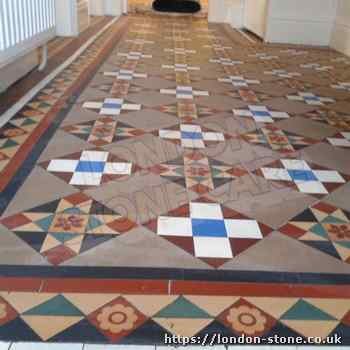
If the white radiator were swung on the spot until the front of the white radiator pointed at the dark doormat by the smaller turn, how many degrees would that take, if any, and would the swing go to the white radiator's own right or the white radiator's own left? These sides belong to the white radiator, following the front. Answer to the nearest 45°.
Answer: approximately 90° to the white radiator's own left

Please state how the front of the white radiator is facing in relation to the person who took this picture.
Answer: facing the viewer and to the right of the viewer
